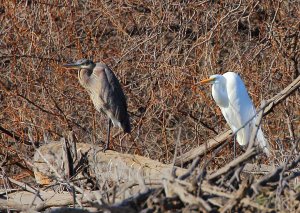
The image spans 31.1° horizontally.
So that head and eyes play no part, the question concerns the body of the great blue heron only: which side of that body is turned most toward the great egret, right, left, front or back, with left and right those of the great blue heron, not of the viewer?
back

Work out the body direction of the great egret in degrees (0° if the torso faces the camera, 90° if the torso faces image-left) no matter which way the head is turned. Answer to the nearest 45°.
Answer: approximately 90°

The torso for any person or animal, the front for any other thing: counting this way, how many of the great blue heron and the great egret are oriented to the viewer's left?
2

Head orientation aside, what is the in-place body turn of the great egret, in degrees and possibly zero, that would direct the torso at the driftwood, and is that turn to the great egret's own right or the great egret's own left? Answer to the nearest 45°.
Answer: approximately 45° to the great egret's own left

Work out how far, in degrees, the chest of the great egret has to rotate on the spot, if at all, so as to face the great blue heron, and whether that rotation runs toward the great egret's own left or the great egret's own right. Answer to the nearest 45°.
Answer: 0° — it already faces it

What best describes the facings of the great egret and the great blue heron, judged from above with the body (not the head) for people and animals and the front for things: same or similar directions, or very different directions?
same or similar directions

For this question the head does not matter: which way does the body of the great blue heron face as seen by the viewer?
to the viewer's left
